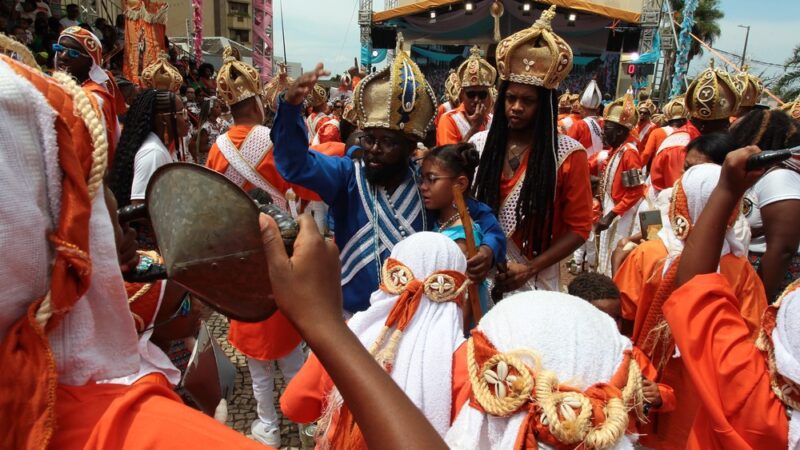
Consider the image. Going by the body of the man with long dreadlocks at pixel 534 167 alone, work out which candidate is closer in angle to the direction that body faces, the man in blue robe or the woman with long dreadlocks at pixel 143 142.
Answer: the man in blue robe

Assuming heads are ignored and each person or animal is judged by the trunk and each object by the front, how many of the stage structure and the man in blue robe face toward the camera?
2

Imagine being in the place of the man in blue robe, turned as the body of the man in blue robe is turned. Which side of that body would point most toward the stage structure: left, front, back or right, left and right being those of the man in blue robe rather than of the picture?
back

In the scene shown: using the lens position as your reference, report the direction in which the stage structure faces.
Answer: facing the viewer

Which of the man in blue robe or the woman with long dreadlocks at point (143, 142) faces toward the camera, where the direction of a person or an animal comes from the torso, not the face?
the man in blue robe

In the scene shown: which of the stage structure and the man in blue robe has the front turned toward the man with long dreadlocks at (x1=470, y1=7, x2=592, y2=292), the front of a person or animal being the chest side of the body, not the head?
the stage structure

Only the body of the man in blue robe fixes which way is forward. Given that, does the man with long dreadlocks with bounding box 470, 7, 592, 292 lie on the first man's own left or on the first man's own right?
on the first man's own left

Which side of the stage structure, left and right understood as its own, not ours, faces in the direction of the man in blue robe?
front

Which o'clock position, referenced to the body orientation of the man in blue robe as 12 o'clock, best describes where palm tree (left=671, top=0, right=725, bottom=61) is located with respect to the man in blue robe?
The palm tree is roughly at 7 o'clock from the man in blue robe.

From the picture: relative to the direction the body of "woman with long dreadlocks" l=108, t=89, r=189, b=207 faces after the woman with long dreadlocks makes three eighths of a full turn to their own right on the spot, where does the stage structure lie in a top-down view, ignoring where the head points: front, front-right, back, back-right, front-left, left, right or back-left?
back

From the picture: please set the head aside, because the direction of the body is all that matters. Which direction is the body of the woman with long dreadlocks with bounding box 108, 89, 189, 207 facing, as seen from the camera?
to the viewer's right
